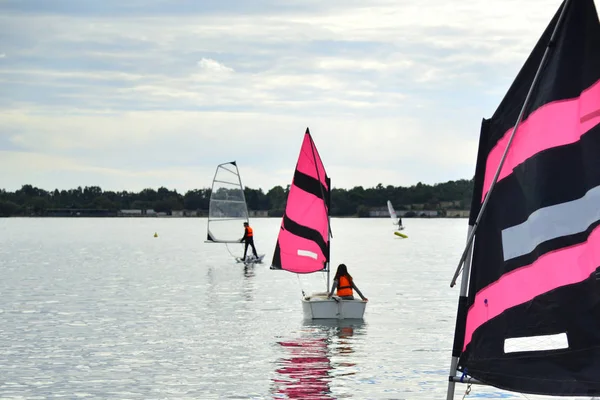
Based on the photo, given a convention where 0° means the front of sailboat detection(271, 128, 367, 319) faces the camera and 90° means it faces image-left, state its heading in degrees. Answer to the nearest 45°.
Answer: approximately 180°
